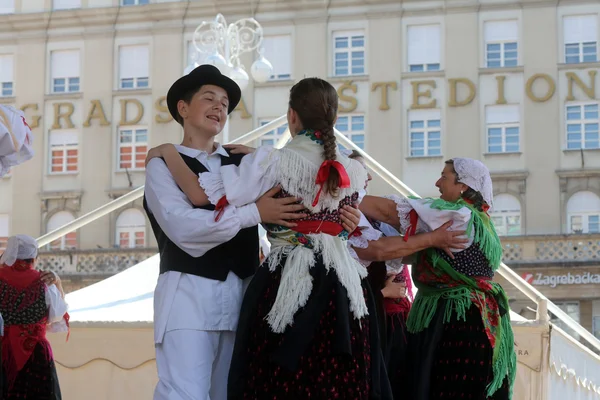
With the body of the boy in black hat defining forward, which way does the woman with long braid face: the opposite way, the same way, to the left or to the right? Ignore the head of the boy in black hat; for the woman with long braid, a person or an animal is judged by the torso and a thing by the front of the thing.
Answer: the opposite way

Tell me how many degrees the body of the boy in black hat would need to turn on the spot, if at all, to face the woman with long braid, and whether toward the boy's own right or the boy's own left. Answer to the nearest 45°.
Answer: approximately 45° to the boy's own left

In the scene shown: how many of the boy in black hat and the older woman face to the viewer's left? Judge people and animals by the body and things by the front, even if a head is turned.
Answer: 1

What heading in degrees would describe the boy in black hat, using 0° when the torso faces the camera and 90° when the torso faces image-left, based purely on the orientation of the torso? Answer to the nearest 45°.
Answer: approximately 315°

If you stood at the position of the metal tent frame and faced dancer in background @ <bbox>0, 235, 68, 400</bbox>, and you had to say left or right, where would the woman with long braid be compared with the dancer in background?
left

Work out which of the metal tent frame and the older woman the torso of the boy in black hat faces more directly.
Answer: the older woman

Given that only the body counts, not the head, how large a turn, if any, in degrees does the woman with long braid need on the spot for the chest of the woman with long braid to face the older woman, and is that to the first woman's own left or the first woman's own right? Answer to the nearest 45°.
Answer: approximately 90° to the first woman's own right

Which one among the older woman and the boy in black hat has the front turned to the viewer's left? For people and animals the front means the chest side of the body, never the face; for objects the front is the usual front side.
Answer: the older woman

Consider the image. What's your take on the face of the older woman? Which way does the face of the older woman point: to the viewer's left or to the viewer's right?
to the viewer's left

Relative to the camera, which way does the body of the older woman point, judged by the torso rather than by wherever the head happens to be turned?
to the viewer's left

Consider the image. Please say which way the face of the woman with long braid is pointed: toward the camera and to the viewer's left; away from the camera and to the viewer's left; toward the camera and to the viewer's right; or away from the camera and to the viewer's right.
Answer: away from the camera and to the viewer's left
